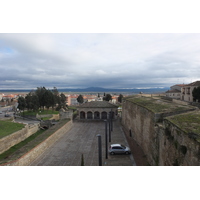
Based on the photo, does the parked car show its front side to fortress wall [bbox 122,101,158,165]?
yes

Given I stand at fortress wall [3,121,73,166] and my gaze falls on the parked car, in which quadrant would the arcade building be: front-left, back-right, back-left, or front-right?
front-left

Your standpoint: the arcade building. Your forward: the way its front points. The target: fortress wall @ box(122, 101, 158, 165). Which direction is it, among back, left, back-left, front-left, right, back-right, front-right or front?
front

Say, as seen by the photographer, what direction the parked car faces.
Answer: facing to the right of the viewer

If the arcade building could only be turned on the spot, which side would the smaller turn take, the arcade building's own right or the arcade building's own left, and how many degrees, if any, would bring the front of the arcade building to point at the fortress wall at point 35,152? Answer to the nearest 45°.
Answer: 0° — it already faces it

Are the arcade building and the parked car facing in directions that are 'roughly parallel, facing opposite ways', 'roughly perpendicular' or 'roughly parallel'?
roughly perpendicular

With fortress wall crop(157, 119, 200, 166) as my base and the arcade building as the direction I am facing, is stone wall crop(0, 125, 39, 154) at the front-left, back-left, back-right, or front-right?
front-left

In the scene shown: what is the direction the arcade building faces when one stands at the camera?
facing the viewer

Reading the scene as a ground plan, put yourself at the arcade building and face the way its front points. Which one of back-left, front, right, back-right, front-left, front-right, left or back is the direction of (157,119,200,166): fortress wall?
front

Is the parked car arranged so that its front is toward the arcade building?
no

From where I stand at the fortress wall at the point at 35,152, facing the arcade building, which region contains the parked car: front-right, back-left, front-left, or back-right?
front-right

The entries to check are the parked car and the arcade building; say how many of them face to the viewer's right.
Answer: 1

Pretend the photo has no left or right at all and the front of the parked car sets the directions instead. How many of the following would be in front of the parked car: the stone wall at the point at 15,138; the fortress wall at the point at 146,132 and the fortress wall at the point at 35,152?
1

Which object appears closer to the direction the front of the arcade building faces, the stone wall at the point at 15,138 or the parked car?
the parked car

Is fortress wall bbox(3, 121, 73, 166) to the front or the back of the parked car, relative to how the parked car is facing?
to the back

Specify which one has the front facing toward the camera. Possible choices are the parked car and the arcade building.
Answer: the arcade building

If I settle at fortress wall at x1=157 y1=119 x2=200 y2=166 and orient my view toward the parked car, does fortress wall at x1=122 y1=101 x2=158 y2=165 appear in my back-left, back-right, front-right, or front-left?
front-right
